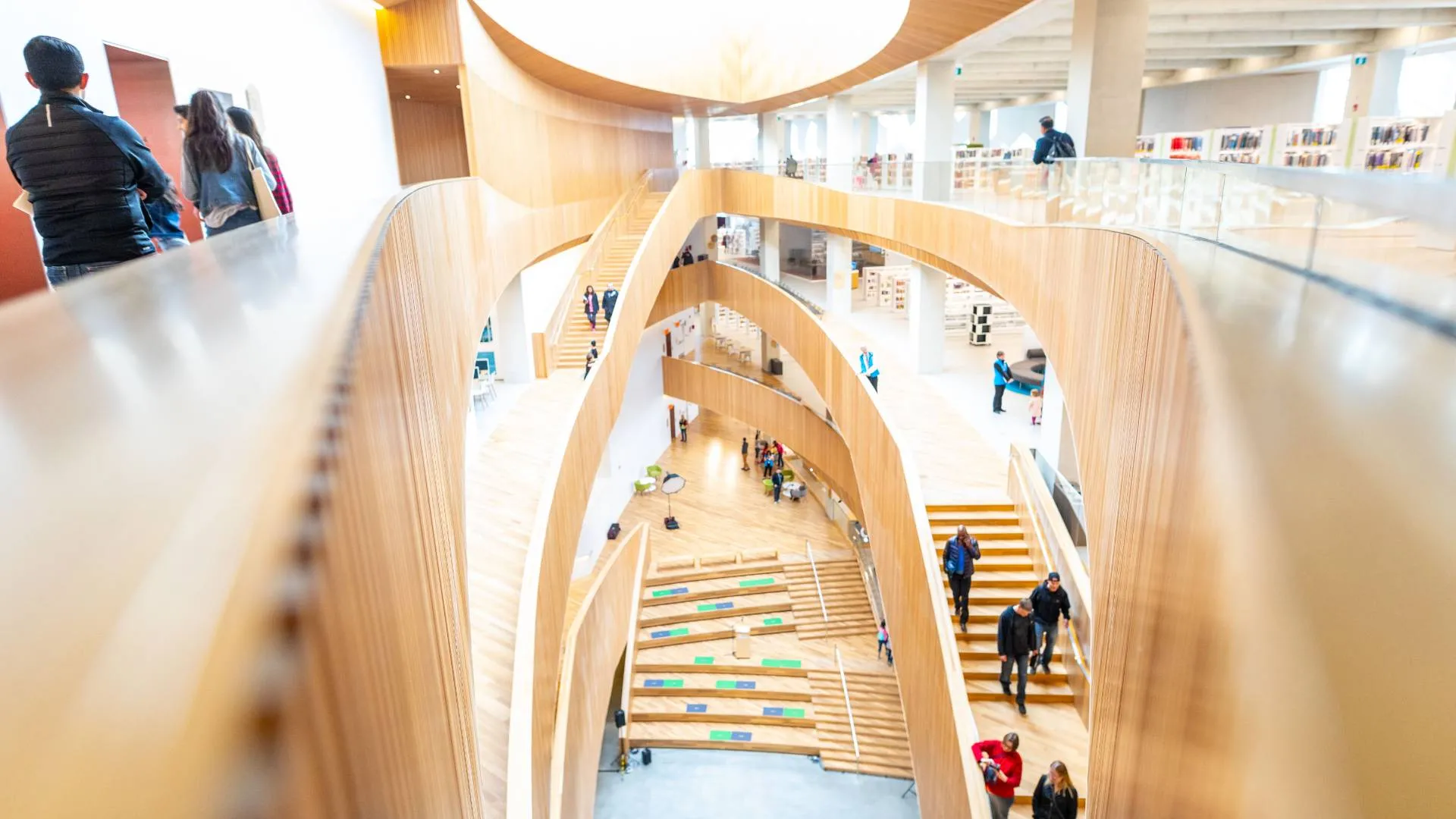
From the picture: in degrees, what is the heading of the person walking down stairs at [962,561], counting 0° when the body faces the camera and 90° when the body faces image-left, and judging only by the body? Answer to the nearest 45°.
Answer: approximately 0°

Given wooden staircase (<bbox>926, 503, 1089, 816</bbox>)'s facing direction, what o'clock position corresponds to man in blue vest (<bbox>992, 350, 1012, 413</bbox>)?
The man in blue vest is roughly at 6 o'clock from the wooden staircase.

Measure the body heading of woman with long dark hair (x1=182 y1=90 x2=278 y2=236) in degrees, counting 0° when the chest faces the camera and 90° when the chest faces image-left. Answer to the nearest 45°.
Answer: approximately 180°

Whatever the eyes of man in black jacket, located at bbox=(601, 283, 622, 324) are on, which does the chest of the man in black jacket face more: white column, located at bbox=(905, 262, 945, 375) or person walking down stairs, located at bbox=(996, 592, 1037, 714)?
the person walking down stairs

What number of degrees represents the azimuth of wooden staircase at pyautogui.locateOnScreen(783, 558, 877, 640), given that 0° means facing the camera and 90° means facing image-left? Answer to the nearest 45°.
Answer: approximately 0°

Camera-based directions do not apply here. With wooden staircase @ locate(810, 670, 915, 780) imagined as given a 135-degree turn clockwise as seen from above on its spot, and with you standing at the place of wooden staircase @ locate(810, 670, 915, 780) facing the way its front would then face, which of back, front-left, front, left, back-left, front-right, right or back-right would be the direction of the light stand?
front

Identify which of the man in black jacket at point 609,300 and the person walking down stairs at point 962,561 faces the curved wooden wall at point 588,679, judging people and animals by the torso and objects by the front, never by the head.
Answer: the man in black jacket

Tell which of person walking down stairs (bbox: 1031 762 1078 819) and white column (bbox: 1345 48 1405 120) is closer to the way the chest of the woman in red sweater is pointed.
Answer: the person walking down stairs

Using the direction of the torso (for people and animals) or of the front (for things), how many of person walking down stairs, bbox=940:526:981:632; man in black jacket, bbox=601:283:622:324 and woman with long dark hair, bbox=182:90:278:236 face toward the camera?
2
